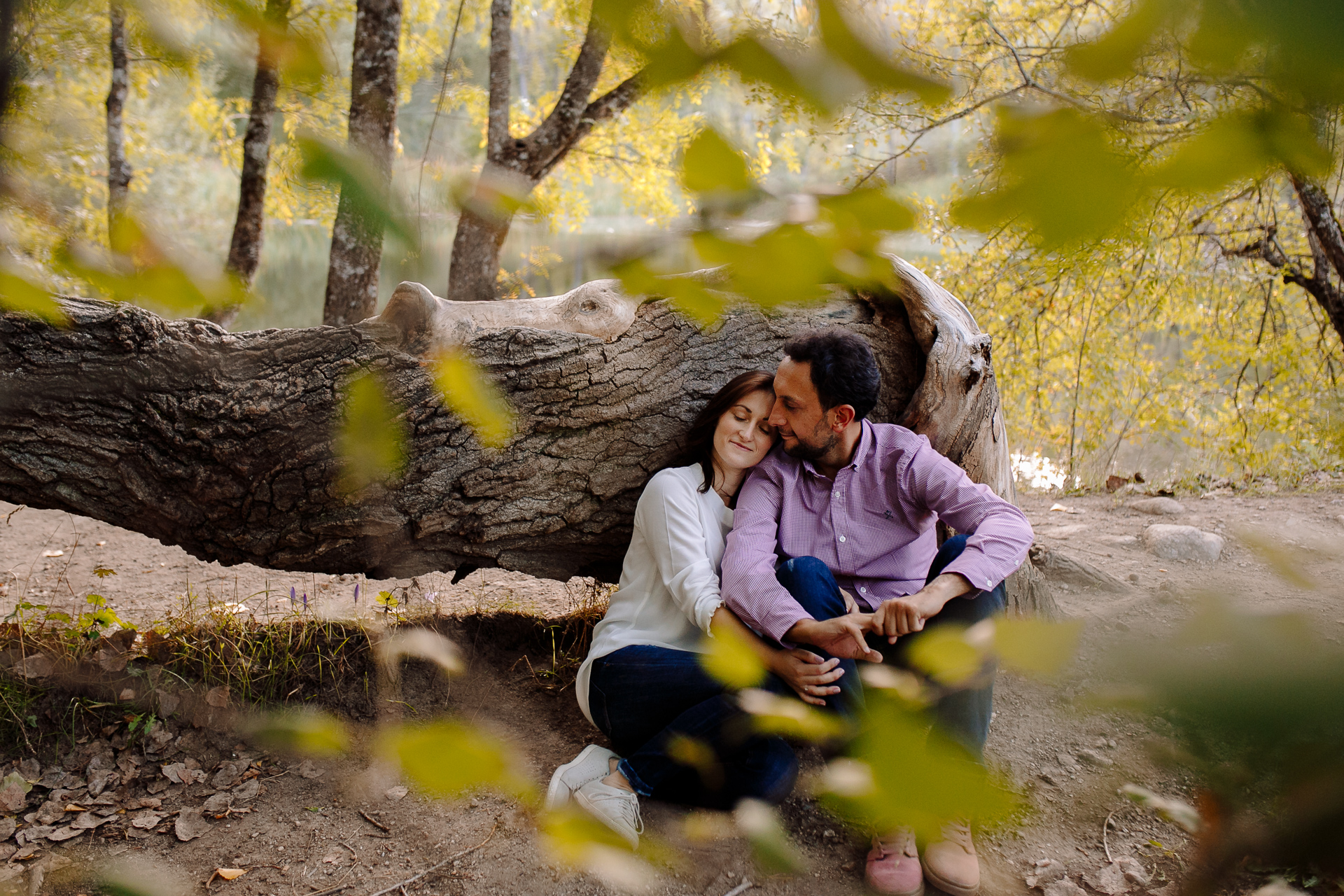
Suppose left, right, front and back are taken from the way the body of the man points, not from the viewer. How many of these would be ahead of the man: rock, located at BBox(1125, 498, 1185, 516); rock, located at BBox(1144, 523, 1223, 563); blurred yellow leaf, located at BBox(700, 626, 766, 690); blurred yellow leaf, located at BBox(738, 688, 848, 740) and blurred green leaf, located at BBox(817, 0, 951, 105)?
3

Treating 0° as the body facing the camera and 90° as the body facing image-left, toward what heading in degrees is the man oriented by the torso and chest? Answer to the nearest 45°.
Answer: approximately 0°

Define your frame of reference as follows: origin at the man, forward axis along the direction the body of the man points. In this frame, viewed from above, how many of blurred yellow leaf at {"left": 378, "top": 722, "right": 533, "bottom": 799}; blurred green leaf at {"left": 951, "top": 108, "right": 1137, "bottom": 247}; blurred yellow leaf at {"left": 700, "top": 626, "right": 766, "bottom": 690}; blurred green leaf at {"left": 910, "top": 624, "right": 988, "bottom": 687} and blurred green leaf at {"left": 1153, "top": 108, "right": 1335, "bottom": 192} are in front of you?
5

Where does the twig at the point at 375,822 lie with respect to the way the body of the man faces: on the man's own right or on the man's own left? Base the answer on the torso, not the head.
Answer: on the man's own right

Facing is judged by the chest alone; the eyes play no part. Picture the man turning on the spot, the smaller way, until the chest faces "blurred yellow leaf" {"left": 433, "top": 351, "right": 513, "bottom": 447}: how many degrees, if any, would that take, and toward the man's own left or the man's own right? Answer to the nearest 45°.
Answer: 0° — they already face it

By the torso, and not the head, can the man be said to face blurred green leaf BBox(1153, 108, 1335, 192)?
yes

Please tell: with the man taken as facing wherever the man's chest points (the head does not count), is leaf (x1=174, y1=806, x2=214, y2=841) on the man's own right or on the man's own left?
on the man's own right

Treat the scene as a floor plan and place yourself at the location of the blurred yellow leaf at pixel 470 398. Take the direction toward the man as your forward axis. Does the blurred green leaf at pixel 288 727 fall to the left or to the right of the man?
left

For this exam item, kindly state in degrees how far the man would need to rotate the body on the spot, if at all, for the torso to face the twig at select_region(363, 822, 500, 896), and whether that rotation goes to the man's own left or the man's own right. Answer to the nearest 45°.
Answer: approximately 45° to the man's own right

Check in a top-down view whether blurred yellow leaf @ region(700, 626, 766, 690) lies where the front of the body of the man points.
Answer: yes

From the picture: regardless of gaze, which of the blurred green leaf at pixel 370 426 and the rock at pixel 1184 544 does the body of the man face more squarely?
the blurred green leaf

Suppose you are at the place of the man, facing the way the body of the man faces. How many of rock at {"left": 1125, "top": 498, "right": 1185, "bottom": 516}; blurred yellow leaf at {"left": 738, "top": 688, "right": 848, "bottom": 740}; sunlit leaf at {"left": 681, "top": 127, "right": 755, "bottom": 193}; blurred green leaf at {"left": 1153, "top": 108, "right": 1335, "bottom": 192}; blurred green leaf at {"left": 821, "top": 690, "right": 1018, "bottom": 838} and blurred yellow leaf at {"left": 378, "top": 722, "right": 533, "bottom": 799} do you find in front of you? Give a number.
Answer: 5
